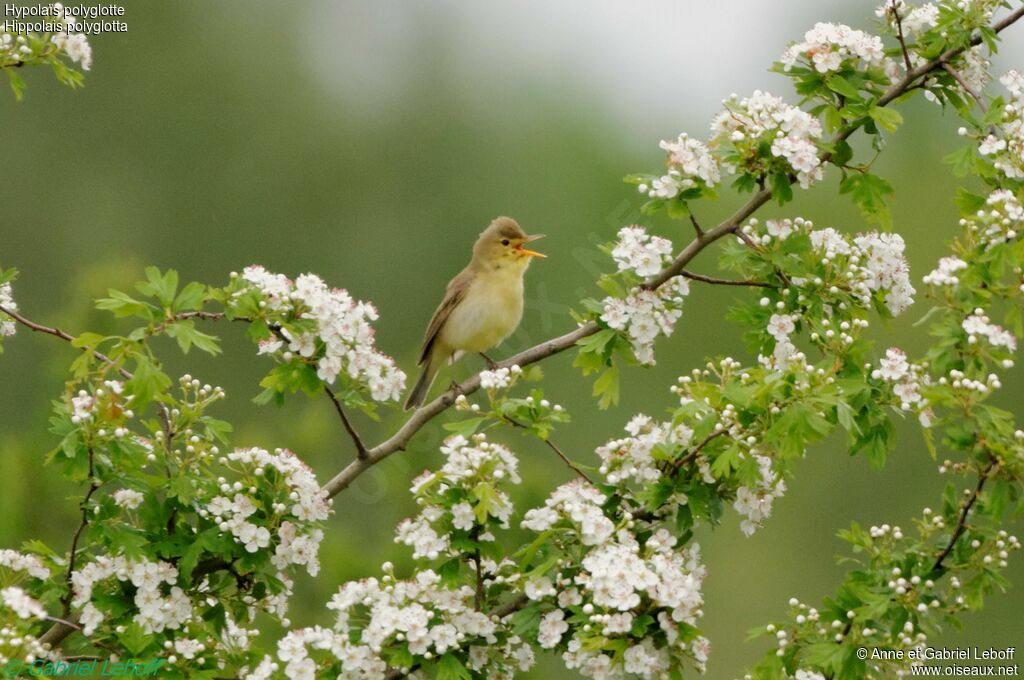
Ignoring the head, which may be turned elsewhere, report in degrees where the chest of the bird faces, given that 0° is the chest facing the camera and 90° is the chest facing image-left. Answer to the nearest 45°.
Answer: approximately 315°
